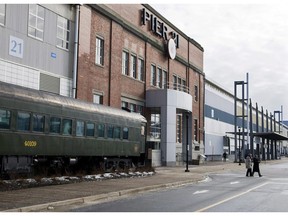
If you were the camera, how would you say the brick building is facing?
facing the viewer and to the right of the viewer
